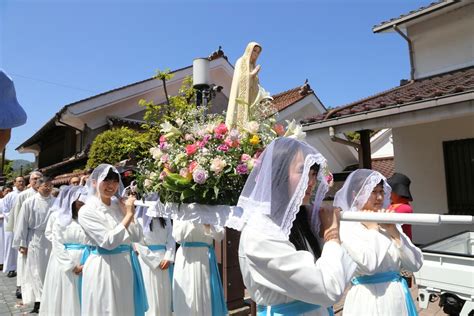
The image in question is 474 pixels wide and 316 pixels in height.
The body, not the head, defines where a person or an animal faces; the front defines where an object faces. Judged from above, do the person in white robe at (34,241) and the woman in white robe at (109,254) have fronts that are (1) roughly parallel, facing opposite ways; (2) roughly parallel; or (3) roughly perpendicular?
roughly parallel

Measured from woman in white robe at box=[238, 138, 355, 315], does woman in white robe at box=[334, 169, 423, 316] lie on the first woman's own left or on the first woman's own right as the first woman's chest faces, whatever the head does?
on the first woman's own left

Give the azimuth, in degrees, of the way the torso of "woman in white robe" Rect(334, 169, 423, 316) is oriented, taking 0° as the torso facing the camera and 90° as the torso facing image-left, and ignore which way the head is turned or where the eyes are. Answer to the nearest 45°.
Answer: approximately 315°

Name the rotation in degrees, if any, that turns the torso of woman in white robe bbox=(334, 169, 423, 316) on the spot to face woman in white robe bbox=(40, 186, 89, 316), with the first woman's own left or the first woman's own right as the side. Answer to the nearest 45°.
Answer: approximately 135° to the first woman's own right

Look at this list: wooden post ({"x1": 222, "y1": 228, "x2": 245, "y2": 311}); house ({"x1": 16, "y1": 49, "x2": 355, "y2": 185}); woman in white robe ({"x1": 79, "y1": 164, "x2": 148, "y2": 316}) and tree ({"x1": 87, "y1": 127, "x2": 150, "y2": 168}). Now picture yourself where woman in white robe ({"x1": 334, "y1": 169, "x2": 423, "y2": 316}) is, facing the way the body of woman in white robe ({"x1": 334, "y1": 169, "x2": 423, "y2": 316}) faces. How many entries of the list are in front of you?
0

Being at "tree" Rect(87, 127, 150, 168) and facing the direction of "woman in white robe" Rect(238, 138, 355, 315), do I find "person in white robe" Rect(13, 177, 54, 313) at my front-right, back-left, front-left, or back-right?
front-right

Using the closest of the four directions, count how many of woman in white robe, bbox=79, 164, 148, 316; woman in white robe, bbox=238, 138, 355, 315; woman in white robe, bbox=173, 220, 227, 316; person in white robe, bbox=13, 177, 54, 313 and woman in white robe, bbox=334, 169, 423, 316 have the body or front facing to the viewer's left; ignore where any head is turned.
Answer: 0

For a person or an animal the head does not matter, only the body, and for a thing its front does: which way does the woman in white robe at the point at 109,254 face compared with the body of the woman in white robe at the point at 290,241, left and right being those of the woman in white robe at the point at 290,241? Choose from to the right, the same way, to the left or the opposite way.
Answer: the same way

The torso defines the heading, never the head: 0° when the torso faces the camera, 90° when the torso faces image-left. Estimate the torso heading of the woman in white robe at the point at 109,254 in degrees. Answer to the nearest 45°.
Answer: approximately 315°

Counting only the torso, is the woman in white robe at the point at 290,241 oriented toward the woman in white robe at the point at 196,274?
no

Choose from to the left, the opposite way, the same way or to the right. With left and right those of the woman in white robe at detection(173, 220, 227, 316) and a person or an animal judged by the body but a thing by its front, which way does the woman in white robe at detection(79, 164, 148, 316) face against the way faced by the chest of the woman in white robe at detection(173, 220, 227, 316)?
the same way

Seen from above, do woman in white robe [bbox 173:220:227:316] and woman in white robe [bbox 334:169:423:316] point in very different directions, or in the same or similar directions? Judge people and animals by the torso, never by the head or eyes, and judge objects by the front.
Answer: same or similar directions

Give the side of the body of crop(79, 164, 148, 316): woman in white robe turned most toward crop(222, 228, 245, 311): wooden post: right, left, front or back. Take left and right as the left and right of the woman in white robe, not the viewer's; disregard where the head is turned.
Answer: left

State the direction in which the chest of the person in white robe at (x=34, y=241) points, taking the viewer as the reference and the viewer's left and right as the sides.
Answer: facing the viewer and to the right of the viewer

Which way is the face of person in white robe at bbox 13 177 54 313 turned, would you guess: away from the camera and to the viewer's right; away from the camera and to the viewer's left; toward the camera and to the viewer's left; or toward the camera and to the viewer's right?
toward the camera and to the viewer's right

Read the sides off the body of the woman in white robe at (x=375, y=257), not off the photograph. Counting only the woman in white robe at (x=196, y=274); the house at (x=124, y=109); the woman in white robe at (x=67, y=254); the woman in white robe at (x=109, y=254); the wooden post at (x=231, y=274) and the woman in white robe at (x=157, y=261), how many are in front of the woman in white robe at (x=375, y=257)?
0
